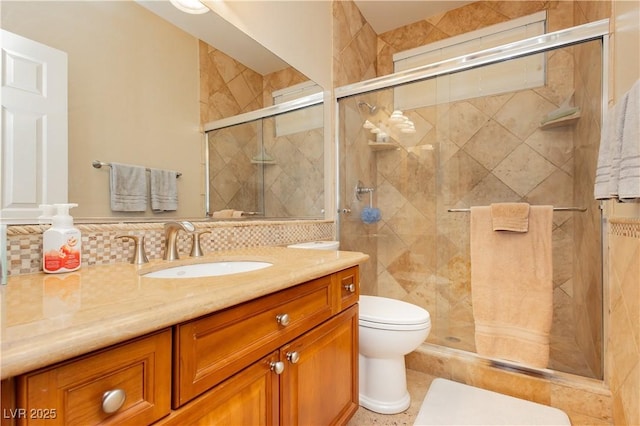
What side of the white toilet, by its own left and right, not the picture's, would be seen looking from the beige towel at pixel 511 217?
left

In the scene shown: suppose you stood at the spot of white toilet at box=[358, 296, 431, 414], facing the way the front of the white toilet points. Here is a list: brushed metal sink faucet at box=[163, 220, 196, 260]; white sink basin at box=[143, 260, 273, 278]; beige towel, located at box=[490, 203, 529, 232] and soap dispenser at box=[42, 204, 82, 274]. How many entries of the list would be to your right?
3

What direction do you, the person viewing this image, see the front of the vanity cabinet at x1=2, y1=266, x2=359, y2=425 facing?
facing the viewer and to the right of the viewer

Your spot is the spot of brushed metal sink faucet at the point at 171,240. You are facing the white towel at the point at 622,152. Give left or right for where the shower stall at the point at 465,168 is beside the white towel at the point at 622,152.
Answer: left

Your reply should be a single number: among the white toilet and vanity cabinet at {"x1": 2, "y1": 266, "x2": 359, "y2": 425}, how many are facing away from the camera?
0

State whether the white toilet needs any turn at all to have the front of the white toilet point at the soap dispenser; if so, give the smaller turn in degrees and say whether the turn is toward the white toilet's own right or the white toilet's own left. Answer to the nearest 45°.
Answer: approximately 90° to the white toilet's own right

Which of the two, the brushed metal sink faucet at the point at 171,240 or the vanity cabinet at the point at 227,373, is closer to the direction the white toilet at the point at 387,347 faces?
the vanity cabinet

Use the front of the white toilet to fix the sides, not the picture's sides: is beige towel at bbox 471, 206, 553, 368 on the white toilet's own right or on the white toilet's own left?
on the white toilet's own left
